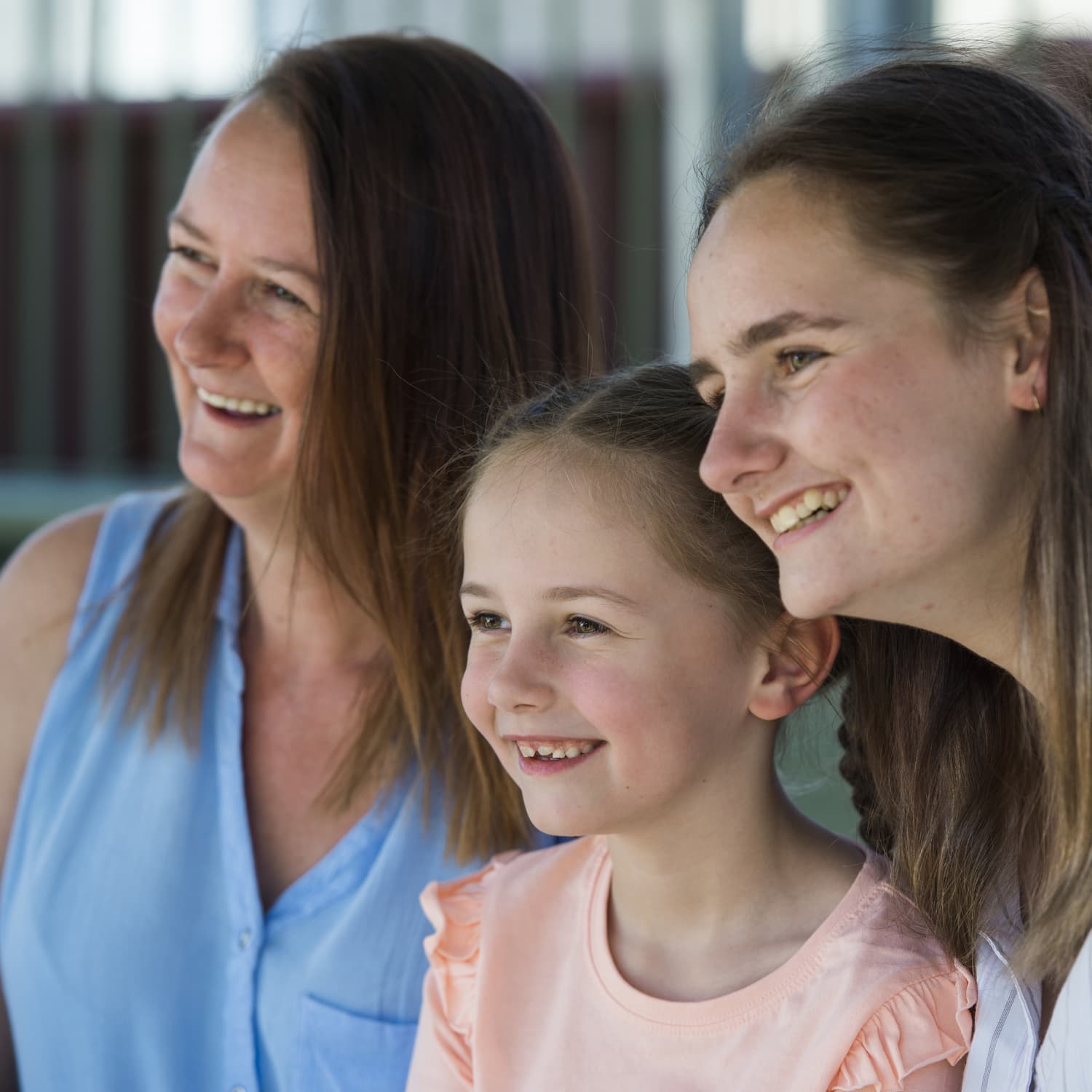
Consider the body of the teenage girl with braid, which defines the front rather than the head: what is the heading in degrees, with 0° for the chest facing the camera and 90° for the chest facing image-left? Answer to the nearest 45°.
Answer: approximately 45°

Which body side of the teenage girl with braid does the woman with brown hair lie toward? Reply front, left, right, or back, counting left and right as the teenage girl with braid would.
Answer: right

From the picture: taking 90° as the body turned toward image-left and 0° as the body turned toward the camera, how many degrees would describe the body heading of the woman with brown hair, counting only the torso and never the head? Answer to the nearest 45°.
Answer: approximately 45°

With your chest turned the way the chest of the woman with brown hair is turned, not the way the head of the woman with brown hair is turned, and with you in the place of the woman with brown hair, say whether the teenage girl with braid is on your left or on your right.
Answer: on your left
